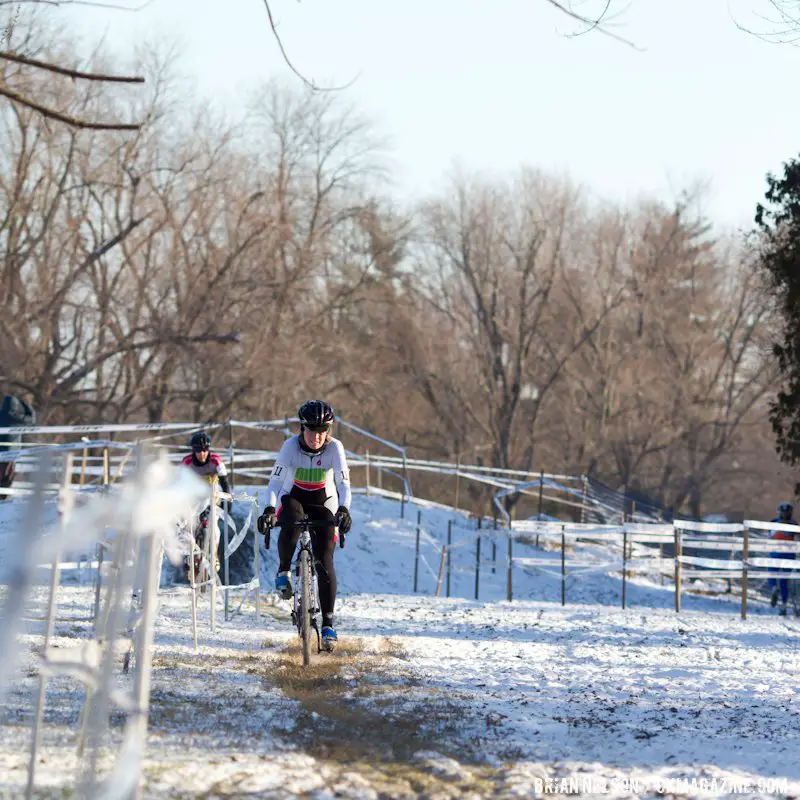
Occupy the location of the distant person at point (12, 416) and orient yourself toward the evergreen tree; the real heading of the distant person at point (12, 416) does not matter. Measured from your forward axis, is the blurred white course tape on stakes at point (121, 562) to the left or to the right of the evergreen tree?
right

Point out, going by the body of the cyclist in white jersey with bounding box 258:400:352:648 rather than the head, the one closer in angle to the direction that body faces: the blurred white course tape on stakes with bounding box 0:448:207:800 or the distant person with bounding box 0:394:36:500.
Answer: the blurred white course tape on stakes

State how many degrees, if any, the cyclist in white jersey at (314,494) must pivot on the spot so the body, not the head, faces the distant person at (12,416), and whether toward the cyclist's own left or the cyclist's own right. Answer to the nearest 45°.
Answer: approximately 135° to the cyclist's own right

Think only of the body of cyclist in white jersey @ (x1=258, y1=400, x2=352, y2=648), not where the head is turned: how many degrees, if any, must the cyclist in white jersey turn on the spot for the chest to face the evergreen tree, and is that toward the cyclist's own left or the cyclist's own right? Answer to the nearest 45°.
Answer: approximately 135° to the cyclist's own left

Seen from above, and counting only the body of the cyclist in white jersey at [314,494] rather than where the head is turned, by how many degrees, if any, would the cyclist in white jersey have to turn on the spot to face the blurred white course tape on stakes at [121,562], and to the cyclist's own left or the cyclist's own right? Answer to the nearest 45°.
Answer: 0° — they already face it

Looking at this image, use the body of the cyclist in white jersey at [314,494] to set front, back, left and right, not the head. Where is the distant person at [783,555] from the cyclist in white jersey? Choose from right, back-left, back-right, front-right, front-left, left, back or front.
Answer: back-left

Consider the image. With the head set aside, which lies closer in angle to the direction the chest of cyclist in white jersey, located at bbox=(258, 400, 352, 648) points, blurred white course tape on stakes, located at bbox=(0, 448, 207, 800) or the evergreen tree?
the blurred white course tape on stakes

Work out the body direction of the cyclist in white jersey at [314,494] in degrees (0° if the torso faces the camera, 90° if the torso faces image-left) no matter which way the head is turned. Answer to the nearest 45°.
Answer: approximately 0°
